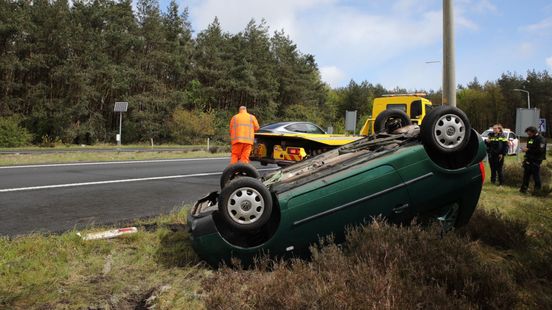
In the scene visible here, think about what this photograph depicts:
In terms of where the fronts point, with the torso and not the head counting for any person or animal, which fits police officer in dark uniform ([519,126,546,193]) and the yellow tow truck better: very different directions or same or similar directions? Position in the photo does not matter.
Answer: very different directions

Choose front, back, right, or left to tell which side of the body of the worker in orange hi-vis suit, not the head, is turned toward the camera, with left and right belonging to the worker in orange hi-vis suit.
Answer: back

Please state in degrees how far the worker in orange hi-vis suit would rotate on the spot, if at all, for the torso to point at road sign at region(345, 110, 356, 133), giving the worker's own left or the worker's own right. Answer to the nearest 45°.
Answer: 0° — they already face it

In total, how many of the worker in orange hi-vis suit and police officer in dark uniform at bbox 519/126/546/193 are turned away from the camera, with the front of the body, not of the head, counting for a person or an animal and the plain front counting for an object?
1

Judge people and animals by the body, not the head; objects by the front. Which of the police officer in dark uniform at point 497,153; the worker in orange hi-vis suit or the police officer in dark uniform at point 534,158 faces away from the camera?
the worker in orange hi-vis suit

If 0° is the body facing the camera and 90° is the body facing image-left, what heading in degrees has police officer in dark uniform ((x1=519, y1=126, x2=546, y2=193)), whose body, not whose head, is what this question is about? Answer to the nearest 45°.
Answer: approximately 45°

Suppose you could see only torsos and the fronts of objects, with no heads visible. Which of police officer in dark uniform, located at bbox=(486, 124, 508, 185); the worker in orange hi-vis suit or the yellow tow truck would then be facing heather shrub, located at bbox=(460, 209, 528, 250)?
the police officer in dark uniform

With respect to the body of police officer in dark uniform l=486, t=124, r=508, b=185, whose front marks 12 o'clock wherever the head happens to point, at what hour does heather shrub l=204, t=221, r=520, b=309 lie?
The heather shrub is roughly at 12 o'clock from the police officer in dark uniform.

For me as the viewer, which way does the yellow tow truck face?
facing away from the viewer and to the right of the viewer
